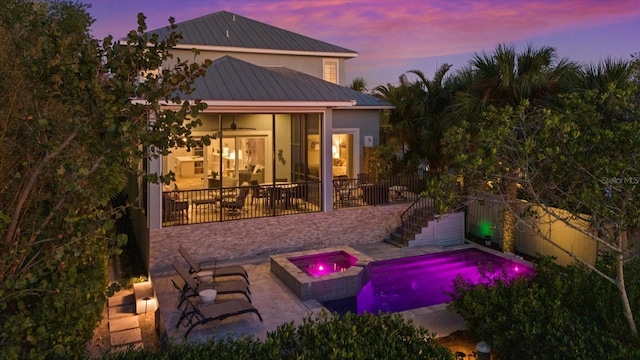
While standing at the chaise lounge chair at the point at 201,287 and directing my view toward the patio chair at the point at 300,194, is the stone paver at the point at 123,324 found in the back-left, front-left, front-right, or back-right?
back-left

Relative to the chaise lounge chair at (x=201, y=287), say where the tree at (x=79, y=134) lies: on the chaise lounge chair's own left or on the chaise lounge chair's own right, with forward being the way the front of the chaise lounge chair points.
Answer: on the chaise lounge chair's own right

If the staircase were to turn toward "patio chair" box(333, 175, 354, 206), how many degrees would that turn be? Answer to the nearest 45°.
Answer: approximately 45° to its right

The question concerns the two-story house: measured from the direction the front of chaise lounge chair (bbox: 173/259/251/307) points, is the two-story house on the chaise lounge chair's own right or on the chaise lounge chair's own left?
on the chaise lounge chair's own left

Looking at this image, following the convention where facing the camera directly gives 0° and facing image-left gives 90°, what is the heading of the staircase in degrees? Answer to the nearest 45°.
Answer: approximately 45°

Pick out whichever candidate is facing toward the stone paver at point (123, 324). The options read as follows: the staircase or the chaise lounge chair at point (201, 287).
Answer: the staircase

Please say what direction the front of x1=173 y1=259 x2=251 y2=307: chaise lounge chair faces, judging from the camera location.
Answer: facing to the right of the viewer
